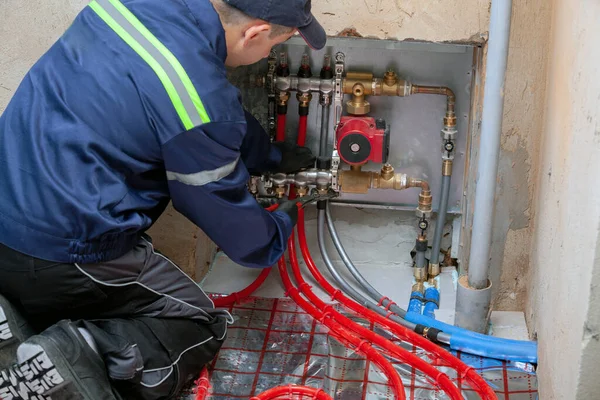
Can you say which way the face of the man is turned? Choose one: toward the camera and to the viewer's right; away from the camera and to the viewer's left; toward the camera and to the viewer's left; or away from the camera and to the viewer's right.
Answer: away from the camera and to the viewer's right

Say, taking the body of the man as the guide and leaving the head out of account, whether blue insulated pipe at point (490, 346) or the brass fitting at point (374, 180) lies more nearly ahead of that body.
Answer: the brass fitting

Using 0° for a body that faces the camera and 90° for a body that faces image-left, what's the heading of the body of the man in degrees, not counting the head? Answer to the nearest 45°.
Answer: approximately 225°

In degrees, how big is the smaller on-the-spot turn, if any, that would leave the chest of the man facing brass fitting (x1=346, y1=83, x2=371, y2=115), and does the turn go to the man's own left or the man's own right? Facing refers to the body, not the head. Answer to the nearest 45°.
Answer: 0° — they already face it

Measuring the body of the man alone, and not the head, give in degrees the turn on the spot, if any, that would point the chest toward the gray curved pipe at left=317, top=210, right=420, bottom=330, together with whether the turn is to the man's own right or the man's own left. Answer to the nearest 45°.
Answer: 0° — they already face it

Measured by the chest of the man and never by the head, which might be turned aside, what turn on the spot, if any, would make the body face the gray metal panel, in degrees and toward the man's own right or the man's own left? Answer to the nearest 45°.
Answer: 0° — they already face it
